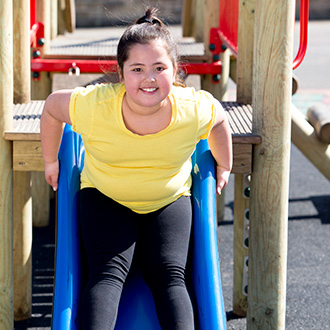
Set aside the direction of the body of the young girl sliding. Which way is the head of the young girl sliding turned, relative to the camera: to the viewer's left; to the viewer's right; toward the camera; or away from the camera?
toward the camera

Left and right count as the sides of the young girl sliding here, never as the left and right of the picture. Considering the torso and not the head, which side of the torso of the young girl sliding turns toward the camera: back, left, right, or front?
front
